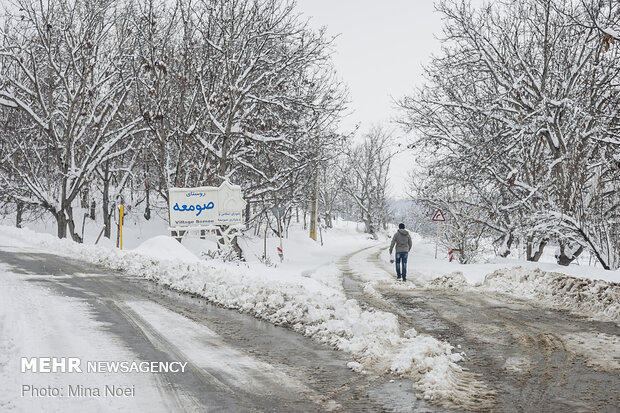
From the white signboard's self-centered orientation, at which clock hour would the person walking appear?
The person walking is roughly at 10 o'clock from the white signboard.

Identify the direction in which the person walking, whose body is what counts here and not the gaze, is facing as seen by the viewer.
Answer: away from the camera

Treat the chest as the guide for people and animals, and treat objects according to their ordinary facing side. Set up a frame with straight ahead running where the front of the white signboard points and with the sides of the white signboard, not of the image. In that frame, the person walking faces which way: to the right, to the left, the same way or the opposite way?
the opposite way

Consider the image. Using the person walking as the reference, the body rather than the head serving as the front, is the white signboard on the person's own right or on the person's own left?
on the person's own left

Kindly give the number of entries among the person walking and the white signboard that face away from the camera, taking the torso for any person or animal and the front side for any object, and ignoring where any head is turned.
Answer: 1

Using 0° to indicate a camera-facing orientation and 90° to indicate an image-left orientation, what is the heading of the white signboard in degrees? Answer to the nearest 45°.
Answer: approximately 0°
